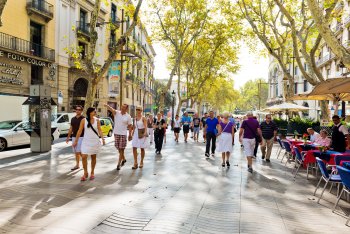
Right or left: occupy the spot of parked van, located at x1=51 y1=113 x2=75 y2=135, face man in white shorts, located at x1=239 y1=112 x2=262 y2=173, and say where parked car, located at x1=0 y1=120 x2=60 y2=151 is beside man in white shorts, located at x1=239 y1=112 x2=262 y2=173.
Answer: right

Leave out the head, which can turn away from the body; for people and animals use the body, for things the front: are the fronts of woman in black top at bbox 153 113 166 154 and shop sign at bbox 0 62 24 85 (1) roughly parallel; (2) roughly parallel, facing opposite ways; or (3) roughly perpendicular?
roughly perpendicular

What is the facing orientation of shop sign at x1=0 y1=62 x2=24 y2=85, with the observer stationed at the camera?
facing the viewer and to the right of the viewer

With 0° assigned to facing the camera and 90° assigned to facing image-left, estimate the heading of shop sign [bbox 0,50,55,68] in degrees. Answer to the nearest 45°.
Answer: approximately 315°

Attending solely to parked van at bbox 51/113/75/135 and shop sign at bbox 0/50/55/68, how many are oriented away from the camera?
0

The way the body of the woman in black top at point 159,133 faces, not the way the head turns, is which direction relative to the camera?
toward the camera

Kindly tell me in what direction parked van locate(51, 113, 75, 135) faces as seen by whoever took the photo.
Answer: facing the viewer

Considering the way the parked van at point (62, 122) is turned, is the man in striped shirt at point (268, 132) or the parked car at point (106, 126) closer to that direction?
the man in striped shirt

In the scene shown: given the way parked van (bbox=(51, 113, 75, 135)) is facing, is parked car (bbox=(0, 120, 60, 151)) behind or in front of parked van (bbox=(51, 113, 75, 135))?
in front

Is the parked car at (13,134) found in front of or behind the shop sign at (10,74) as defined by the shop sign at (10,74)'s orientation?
in front

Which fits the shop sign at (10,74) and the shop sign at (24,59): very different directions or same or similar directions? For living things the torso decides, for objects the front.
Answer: same or similar directions
